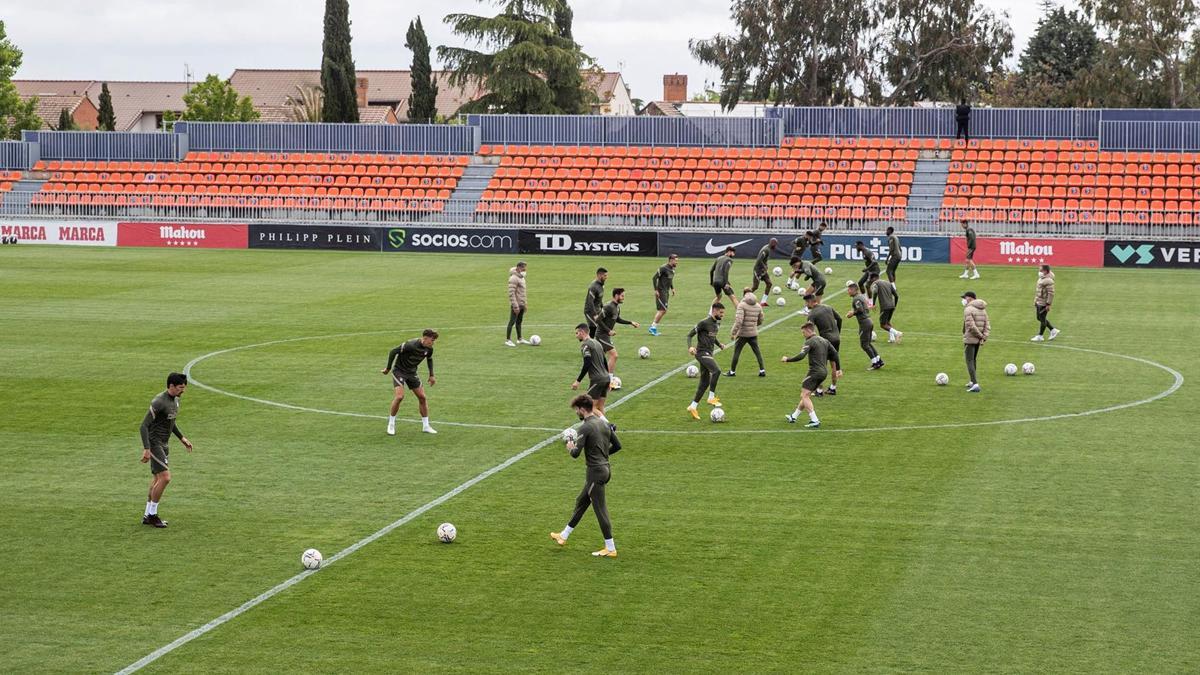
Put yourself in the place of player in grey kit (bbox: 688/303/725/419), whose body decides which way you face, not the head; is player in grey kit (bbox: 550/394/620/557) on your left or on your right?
on your right

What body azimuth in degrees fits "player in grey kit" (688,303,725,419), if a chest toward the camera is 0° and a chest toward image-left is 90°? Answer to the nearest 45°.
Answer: approximately 315°

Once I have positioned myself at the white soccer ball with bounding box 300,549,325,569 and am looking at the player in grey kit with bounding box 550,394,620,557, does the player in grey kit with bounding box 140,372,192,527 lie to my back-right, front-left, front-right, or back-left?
back-left

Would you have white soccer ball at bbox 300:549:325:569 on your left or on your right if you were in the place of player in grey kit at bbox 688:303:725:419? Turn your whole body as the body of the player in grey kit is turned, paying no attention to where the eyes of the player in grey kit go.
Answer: on your right

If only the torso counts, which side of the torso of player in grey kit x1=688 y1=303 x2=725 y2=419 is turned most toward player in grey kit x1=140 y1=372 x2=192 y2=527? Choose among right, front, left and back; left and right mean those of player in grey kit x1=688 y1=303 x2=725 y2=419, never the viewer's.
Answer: right
